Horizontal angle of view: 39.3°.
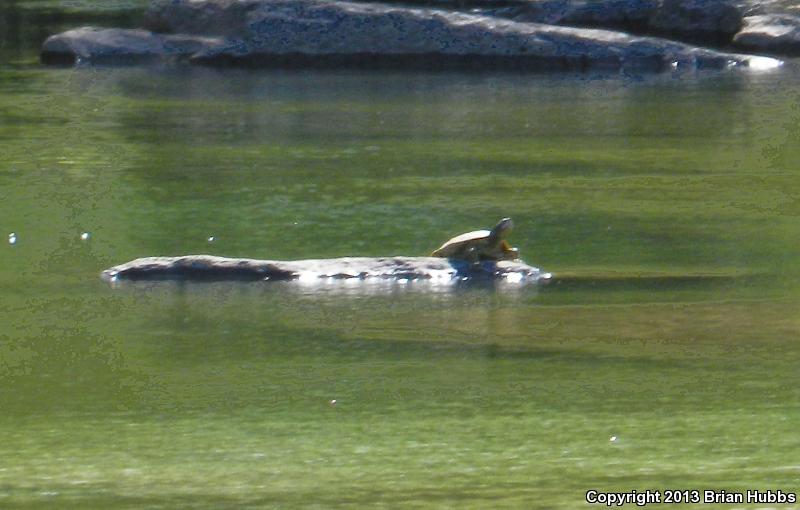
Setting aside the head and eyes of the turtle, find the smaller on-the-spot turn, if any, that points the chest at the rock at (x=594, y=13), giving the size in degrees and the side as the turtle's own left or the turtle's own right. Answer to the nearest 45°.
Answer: approximately 90° to the turtle's own left

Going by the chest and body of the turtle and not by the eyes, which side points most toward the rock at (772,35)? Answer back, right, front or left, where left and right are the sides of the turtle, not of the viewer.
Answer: left

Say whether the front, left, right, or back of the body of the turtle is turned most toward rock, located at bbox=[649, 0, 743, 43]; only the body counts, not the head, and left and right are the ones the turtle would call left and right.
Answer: left

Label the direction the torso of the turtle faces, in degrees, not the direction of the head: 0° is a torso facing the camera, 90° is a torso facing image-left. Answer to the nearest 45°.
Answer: approximately 270°

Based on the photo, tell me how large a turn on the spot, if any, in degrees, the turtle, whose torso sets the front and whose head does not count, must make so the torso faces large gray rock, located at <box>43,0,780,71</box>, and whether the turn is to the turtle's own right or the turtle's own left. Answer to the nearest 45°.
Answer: approximately 90° to the turtle's own left
